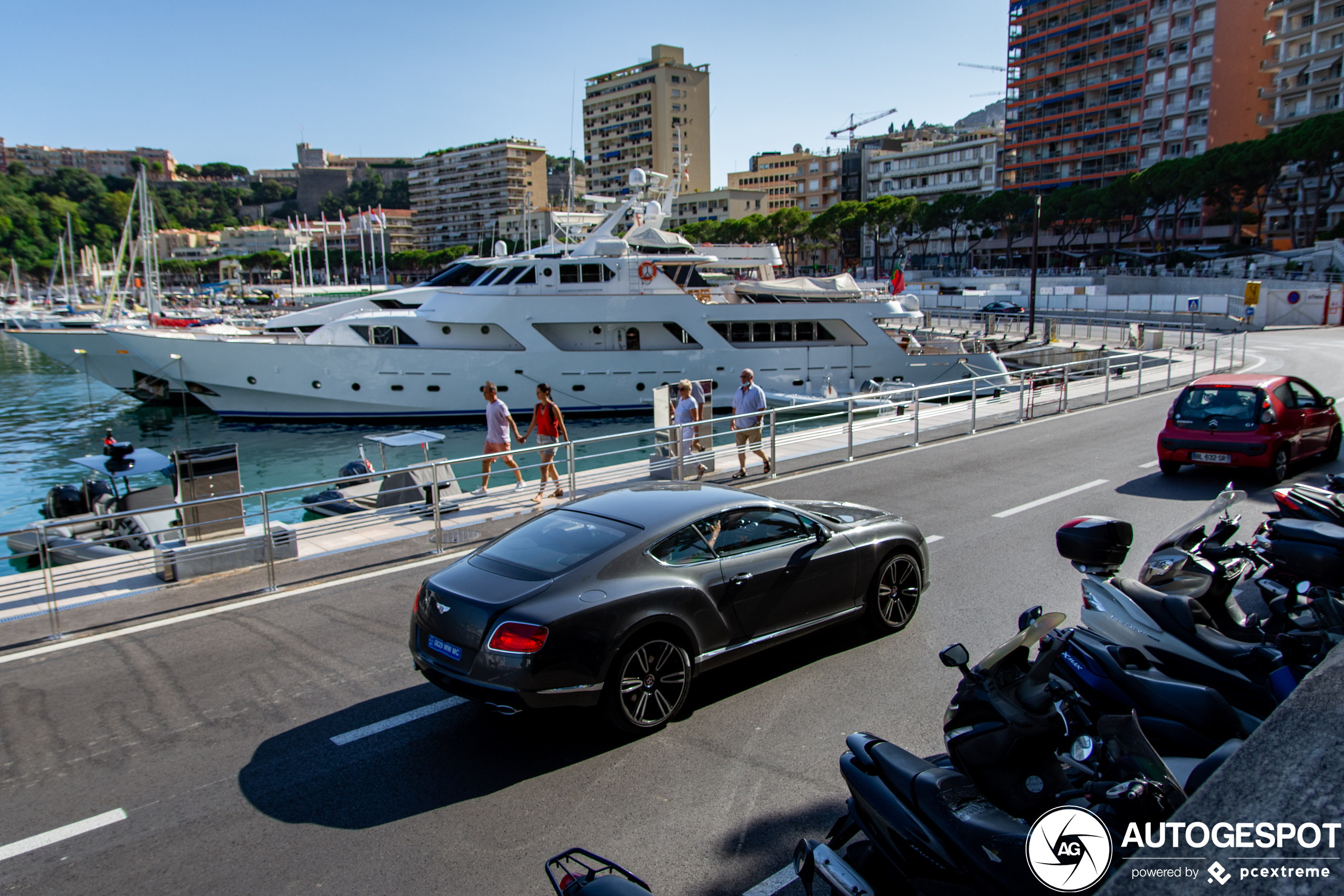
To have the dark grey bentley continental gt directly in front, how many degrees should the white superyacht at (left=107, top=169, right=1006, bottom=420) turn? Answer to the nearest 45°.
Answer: approximately 90° to its left

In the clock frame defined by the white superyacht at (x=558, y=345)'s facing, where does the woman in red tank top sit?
The woman in red tank top is roughly at 9 o'clock from the white superyacht.

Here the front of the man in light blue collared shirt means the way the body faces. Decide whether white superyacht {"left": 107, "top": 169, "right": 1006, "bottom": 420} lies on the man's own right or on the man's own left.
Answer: on the man's own right

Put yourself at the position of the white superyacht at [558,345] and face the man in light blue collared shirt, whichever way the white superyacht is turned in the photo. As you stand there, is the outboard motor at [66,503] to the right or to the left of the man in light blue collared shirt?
right

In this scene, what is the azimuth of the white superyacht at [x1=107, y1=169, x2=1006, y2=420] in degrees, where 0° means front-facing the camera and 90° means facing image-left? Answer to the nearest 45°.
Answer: approximately 90°

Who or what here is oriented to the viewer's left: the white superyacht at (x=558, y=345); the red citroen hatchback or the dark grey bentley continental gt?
the white superyacht

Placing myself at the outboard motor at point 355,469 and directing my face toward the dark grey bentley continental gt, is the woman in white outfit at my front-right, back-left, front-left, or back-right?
front-left

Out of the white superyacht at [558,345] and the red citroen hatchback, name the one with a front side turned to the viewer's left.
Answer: the white superyacht

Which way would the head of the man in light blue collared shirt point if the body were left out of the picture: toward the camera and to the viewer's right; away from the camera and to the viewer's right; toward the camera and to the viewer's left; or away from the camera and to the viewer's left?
toward the camera and to the viewer's left

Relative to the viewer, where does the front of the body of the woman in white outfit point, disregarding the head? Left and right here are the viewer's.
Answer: facing the viewer and to the left of the viewer

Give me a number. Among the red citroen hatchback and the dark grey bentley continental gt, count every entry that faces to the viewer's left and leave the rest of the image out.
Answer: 0

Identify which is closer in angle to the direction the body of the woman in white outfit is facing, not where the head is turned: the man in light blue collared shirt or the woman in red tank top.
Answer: the woman in red tank top

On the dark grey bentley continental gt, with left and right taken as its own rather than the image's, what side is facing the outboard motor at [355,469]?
left

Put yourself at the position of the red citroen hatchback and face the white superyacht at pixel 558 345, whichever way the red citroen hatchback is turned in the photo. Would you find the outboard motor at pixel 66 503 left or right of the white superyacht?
left

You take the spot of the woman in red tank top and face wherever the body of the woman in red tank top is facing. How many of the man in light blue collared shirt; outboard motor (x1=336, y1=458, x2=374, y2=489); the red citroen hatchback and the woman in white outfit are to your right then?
1

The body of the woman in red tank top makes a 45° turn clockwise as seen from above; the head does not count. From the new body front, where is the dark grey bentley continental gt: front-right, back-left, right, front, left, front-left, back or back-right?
left

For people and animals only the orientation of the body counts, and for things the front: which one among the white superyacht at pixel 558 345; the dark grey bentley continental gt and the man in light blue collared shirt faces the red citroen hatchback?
the dark grey bentley continental gt
